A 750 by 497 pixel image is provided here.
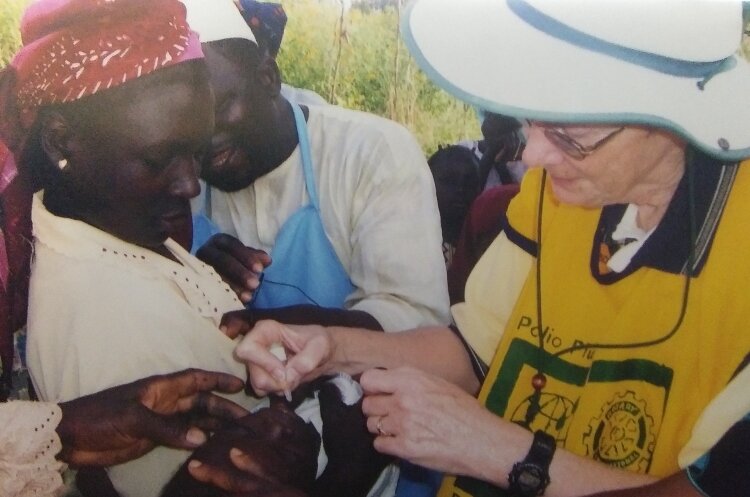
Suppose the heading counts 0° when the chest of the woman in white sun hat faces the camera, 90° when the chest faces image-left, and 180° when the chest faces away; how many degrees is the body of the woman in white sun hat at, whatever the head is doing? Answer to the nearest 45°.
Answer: approximately 45°

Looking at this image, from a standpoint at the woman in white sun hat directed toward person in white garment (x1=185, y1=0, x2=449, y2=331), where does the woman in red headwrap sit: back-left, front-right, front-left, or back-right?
front-left

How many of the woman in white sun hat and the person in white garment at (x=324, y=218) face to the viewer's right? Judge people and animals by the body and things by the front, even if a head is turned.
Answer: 0

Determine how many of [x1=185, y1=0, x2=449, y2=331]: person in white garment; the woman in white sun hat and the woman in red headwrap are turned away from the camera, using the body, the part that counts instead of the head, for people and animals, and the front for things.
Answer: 0

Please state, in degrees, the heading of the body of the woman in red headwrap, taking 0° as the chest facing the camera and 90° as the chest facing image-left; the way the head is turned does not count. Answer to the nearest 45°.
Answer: approximately 315°

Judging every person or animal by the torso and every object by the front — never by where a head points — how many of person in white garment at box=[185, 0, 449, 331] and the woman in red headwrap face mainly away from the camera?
0
